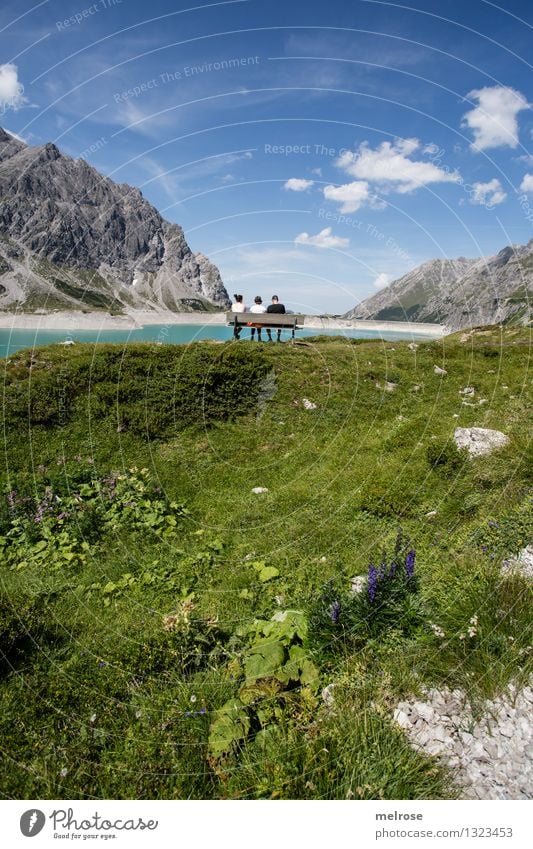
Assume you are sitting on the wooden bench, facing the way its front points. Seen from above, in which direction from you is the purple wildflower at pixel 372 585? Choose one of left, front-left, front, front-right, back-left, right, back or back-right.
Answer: back

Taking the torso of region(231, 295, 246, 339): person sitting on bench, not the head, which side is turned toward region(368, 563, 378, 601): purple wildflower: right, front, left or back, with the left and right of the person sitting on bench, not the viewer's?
back

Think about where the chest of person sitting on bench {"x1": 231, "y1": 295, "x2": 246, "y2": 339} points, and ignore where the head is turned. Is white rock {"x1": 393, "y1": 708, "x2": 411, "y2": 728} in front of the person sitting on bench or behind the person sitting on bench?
behind

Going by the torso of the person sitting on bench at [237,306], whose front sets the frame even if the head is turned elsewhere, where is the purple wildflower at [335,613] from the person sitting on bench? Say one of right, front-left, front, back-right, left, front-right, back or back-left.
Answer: back

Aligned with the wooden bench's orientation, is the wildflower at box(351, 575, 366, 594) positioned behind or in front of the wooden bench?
behind

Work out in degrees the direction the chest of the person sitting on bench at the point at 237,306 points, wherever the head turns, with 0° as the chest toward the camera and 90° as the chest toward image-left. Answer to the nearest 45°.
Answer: approximately 180°

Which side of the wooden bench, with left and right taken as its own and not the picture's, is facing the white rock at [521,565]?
back

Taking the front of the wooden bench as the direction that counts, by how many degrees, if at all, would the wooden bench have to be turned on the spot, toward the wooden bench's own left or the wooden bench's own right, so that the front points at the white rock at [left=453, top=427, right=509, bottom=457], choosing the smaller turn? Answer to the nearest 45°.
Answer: approximately 135° to the wooden bench's own right

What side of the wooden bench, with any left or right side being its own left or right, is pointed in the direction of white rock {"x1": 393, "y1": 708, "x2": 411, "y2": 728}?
back

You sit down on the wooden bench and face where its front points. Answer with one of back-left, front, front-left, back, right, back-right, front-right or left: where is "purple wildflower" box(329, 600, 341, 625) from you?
back

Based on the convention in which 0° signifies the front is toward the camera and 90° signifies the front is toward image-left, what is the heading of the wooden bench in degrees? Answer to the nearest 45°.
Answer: approximately 180°
